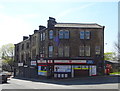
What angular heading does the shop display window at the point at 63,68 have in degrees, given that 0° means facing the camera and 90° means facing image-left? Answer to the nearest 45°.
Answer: approximately 0°

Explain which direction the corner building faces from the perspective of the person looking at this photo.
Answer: facing the viewer
